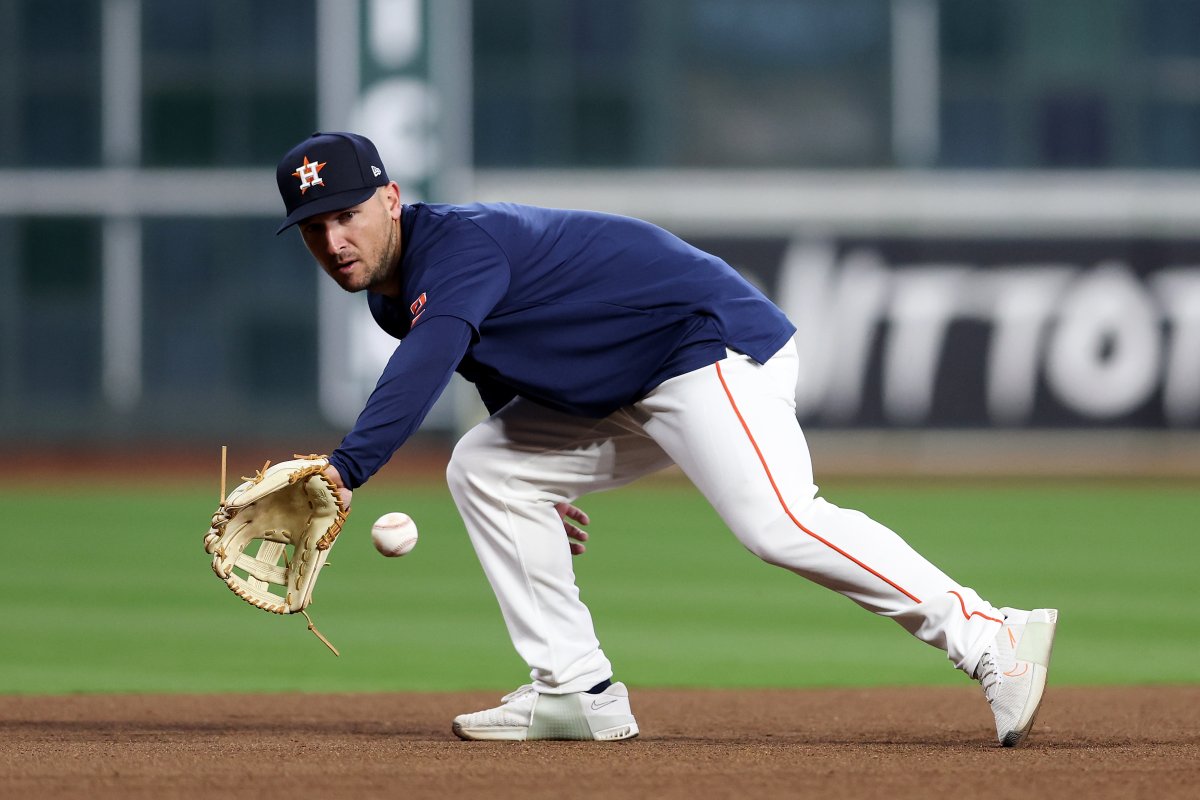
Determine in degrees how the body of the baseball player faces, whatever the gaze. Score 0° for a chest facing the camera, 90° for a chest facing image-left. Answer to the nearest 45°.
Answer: approximately 90°
